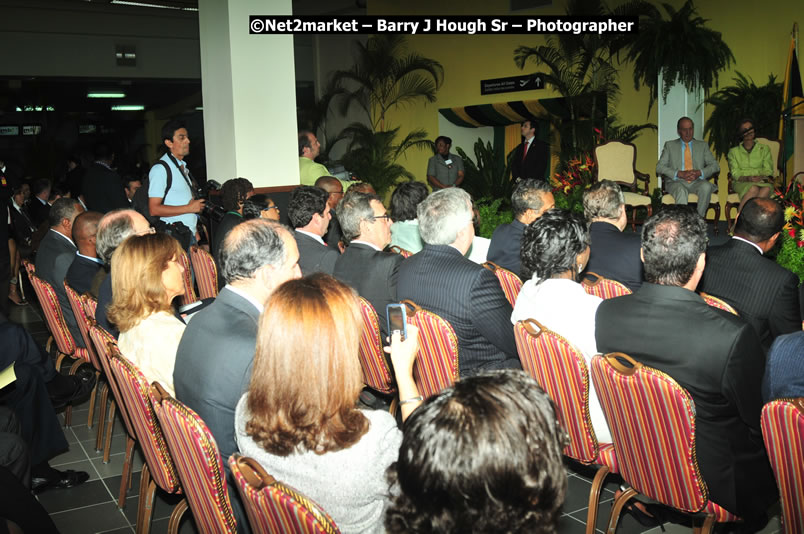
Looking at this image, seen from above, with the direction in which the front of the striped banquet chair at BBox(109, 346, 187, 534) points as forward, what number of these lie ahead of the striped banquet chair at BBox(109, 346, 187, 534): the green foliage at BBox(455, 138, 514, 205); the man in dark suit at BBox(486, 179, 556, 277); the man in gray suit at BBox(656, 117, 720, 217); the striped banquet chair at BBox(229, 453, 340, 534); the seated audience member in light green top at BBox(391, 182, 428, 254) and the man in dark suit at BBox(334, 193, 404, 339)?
5

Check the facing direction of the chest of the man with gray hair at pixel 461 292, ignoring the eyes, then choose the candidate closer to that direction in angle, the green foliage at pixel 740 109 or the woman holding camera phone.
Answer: the green foliage

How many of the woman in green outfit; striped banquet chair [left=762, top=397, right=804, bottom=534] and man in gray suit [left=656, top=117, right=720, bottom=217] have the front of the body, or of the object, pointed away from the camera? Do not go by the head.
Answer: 1

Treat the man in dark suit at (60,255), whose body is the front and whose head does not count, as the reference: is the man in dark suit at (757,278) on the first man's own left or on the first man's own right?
on the first man's own right

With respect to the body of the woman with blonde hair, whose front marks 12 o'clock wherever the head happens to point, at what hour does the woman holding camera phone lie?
The woman holding camera phone is roughly at 4 o'clock from the woman with blonde hair.

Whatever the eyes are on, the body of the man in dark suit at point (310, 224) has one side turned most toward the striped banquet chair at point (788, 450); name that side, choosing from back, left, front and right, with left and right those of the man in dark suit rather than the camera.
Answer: right

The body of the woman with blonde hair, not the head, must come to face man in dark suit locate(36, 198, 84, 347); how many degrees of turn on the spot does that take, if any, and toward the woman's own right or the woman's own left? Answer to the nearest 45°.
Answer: approximately 45° to the woman's own left

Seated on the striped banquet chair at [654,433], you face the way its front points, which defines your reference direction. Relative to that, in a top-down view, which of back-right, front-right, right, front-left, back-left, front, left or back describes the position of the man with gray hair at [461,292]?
left

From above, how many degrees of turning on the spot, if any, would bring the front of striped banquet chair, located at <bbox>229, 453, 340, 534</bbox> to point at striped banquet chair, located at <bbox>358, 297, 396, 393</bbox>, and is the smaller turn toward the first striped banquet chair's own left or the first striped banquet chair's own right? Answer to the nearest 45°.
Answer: approximately 45° to the first striped banquet chair's own left

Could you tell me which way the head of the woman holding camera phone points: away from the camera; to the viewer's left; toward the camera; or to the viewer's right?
away from the camera

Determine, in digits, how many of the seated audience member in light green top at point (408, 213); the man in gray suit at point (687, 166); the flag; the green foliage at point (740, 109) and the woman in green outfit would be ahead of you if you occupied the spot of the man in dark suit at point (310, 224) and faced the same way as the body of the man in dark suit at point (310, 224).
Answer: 5

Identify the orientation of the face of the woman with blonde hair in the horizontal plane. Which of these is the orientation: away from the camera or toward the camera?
away from the camera

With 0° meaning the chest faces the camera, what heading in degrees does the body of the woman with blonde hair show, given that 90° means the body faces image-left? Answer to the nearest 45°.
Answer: approximately 225°

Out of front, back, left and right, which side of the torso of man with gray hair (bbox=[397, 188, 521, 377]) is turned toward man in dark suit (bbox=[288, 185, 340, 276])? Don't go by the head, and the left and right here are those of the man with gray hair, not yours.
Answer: left

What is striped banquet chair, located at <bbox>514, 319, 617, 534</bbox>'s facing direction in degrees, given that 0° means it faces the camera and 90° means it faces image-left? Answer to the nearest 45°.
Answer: approximately 225°

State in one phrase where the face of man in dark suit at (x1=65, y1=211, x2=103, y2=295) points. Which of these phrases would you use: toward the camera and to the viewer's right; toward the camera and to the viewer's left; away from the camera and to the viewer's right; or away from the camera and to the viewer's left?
away from the camera and to the viewer's right

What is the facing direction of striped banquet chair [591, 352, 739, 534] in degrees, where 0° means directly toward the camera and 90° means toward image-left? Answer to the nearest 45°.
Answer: approximately 225°
